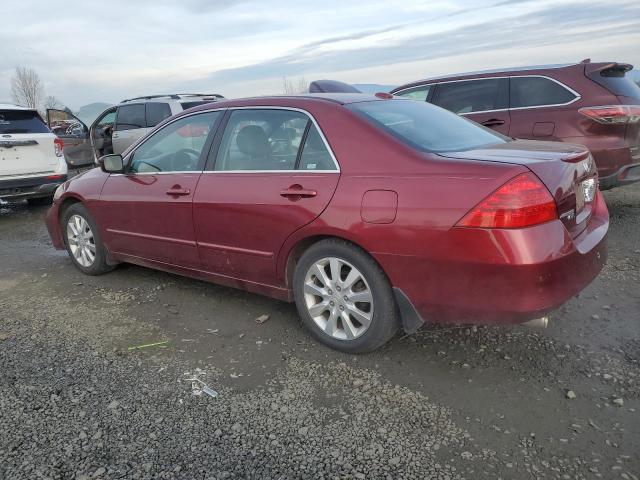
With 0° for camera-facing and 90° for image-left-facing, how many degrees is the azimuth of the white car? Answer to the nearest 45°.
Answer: approximately 180°

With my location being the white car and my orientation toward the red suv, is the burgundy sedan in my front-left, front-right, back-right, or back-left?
front-right

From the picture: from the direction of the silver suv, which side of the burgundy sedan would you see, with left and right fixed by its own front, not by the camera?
front

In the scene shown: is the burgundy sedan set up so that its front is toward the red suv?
no

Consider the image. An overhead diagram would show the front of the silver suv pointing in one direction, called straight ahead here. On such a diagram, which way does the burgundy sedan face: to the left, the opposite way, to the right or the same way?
the same way

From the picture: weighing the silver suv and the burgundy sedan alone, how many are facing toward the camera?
0

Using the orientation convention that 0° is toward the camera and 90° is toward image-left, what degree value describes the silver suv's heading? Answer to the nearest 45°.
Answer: approximately 135°

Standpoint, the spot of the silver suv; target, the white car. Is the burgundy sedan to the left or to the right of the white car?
left

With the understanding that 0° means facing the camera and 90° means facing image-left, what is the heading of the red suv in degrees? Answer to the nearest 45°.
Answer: approximately 135°

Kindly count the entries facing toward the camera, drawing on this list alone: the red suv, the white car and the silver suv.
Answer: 0

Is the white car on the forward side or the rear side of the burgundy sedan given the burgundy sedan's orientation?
on the forward side

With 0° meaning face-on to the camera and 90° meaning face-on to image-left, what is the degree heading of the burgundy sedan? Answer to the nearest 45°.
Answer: approximately 135°

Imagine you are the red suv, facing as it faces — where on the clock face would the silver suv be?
The silver suv is roughly at 11 o'clock from the red suv.

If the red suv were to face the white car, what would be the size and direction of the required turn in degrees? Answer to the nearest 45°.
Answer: approximately 45° to its left

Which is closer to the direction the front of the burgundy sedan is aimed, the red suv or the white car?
the white car

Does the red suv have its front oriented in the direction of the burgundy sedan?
no

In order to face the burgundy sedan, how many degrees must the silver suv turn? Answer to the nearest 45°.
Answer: approximately 135° to its left

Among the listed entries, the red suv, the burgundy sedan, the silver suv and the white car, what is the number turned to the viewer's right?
0
